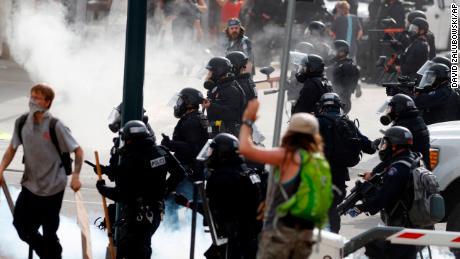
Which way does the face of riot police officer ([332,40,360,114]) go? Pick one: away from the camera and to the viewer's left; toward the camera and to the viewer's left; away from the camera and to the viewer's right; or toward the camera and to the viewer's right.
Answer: toward the camera and to the viewer's left

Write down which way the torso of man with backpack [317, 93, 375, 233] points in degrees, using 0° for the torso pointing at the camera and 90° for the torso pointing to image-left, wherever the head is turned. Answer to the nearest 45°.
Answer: approximately 135°

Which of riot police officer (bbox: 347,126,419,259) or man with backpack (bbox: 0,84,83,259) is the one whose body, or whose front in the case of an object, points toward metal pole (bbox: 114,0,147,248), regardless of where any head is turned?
the riot police officer

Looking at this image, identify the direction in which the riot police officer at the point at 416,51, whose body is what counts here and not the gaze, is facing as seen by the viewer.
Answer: to the viewer's left

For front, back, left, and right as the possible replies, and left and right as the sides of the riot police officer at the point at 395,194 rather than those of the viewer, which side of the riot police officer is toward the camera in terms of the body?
left

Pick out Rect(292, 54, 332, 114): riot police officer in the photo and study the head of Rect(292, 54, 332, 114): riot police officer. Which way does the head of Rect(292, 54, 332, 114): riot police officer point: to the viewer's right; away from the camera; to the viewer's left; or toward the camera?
to the viewer's left

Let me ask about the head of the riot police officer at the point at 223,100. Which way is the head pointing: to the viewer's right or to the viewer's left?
to the viewer's left

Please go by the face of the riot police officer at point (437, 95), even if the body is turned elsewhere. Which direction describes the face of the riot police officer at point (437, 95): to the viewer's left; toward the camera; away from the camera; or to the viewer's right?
to the viewer's left

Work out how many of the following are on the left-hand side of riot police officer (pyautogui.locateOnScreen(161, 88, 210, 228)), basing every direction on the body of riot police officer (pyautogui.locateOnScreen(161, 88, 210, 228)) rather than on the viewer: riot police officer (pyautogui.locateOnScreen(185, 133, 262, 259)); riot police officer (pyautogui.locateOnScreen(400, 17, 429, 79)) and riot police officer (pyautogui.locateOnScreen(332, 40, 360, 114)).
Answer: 1

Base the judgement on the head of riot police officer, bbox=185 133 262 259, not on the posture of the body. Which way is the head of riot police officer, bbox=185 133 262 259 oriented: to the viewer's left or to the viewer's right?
to the viewer's left

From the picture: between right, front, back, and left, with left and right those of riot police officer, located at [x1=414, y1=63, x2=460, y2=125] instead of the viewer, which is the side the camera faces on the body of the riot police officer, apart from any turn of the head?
left

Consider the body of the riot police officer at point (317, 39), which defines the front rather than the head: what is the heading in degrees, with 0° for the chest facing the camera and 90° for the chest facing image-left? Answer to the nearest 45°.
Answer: approximately 90°

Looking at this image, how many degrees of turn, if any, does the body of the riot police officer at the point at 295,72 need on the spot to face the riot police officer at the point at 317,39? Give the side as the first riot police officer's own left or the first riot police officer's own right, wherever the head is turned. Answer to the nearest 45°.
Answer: approximately 90° to the first riot police officer's own right

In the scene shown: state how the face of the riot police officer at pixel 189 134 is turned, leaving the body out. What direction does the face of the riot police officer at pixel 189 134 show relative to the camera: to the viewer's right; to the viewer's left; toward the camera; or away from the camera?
to the viewer's left

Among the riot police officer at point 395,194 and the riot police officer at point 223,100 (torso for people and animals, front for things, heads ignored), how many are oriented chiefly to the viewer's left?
2
